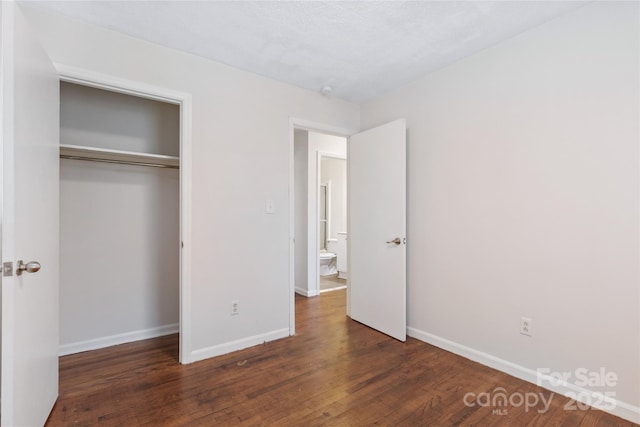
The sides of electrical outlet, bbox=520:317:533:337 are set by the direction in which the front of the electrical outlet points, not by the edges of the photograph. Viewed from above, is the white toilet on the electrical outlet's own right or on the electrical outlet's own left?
on the electrical outlet's own right

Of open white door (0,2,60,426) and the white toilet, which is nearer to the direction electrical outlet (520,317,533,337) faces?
the open white door

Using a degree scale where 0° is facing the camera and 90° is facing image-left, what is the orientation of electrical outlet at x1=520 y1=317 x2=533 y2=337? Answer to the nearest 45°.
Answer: approximately 45°

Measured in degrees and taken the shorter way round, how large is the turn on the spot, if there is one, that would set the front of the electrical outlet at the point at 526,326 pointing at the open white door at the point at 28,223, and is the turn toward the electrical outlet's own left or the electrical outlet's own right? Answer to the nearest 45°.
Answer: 0° — it already faces it

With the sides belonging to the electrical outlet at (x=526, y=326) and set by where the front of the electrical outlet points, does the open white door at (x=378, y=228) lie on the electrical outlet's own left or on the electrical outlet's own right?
on the electrical outlet's own right
